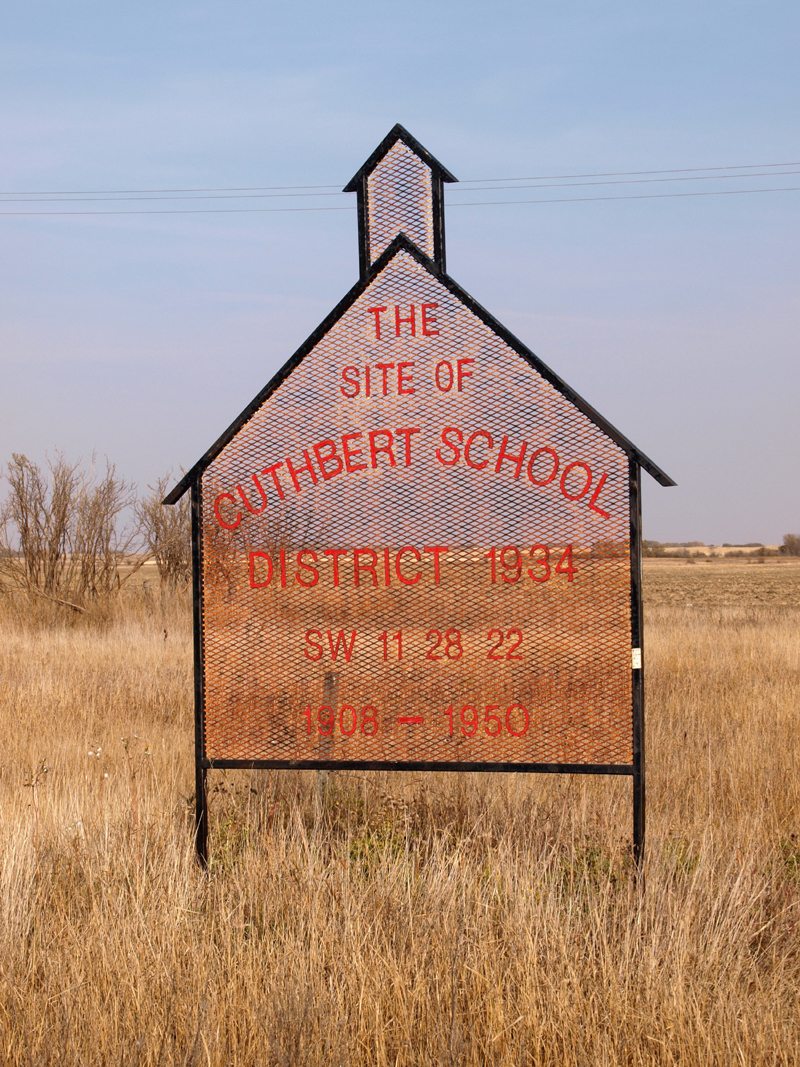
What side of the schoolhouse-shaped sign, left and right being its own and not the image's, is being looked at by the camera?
front
